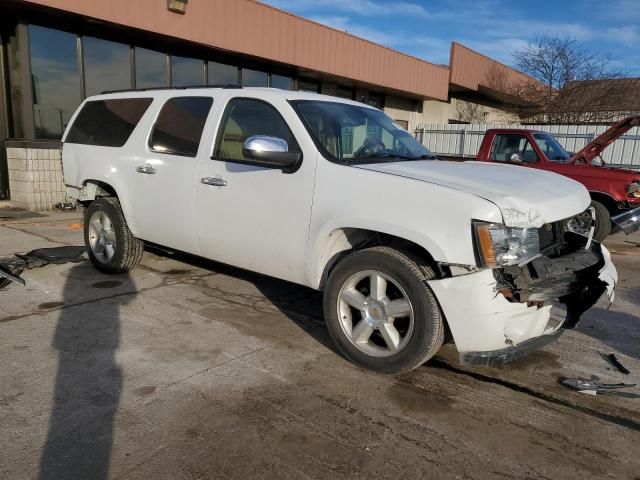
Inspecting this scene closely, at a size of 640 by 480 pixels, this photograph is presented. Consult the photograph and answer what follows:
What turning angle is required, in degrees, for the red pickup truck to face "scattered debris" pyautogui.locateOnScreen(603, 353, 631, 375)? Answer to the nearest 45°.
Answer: approximately 45° to its right

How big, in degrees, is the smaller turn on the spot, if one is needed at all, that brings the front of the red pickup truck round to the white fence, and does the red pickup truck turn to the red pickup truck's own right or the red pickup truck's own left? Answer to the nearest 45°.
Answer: approximately 135° to the red pickup truck's own left

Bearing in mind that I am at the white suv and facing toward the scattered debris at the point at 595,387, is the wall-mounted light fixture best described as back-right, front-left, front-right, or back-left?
back-left

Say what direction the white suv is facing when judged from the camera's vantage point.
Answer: facing the viewer and to the right of the viewer

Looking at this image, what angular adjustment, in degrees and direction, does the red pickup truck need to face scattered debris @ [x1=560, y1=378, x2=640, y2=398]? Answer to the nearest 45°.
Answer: approximately 45° to its right

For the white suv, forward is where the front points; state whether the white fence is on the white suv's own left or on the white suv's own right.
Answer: on the white suv's own left

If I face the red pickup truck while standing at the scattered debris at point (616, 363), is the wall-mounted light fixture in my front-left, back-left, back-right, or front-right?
front-left

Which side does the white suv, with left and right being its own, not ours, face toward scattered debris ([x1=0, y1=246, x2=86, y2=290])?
back

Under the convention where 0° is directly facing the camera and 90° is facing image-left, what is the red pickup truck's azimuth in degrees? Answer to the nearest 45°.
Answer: approximately 315°

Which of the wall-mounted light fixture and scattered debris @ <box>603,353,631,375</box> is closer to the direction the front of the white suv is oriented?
the scattered debris

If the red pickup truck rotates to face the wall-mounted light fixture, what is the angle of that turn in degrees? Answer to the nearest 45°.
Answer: approximately 135° to its right

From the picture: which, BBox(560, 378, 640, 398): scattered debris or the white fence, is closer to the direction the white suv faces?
the scattered debris
